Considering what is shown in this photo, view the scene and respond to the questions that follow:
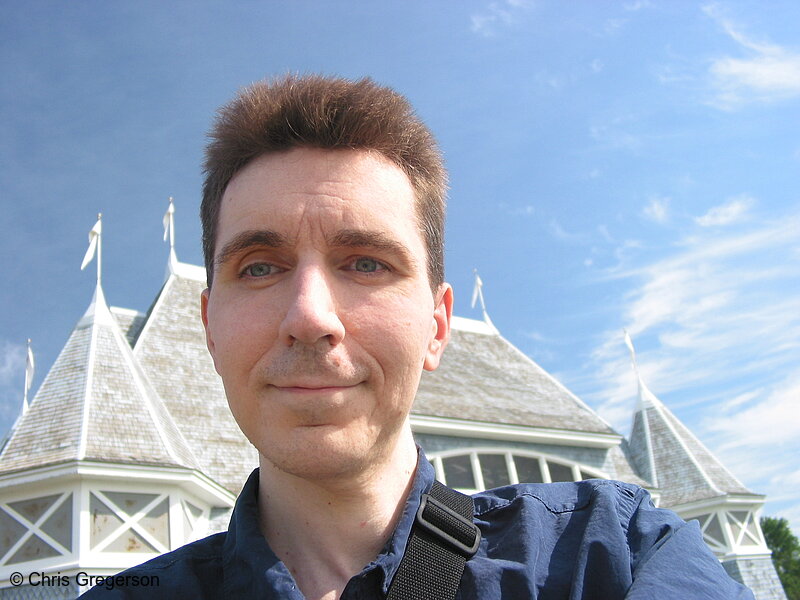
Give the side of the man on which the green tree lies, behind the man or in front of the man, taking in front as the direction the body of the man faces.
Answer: behind

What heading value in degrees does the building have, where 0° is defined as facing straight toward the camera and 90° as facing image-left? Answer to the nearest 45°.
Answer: approximately 315°

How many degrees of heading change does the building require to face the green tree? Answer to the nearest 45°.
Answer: approximately 90° to its left

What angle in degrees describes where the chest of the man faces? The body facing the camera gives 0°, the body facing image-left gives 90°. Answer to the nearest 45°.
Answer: approximately 0°
